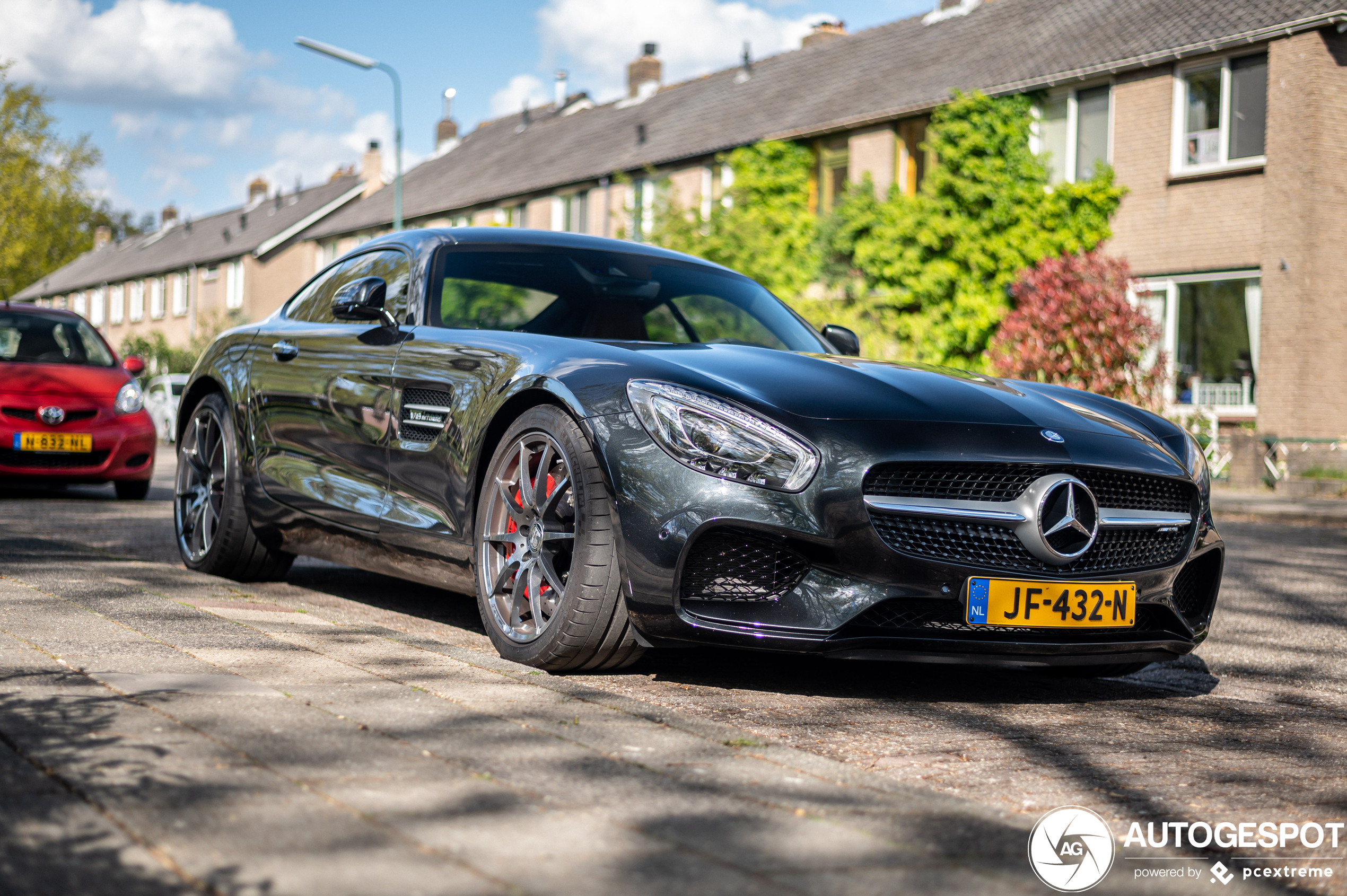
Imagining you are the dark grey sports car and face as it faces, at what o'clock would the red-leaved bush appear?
The red-leaved bush is roughly at 8 o'clock from the dark grey sports car.

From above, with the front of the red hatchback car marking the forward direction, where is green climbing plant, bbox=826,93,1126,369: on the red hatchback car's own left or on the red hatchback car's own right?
on the red hatchback car's own left

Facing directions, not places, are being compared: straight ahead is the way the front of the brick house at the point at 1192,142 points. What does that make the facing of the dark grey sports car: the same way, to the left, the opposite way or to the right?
to the left

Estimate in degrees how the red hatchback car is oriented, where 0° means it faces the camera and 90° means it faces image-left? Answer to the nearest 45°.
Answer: approximately 0°

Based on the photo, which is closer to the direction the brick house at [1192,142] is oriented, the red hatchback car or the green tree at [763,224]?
the red hatchback car

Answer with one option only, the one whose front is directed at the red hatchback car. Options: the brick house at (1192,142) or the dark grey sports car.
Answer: the brick house

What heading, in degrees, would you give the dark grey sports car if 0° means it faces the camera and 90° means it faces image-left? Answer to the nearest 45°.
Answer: approximately 315°

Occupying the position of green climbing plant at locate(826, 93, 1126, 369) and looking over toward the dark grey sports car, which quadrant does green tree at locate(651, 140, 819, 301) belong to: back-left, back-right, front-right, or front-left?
back-right

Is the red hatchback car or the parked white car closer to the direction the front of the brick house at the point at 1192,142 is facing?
the red hatchback car
